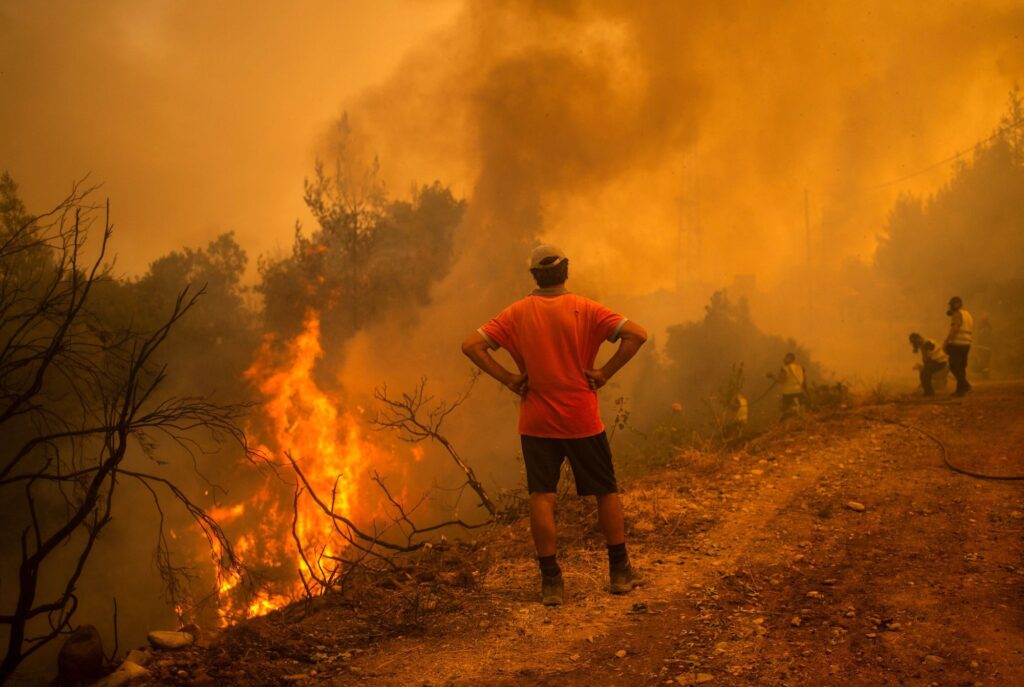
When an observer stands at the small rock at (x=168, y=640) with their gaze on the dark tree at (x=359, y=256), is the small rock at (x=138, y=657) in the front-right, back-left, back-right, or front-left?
back-left

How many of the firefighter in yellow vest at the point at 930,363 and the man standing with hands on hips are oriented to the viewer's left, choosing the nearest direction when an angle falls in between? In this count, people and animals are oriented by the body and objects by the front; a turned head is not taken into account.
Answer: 1

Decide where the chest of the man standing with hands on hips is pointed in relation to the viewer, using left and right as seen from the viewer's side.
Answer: facing away from the viewer

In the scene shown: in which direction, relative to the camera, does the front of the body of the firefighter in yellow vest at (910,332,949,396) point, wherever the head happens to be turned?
to the viewer's left

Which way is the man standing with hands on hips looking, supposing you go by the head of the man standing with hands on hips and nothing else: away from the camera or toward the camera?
away from the camera

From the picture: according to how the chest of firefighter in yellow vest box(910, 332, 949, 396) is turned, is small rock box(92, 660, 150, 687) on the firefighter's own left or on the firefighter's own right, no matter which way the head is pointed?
on the firefighter's own left

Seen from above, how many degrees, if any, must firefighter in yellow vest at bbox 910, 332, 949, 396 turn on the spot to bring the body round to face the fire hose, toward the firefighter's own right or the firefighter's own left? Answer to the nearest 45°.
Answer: approximately 90° to the firefighter's own left

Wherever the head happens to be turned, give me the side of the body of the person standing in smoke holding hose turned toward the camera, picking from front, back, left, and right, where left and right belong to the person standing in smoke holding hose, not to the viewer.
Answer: left

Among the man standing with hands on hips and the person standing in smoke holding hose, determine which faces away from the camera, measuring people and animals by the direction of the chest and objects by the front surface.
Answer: the man standing with hands on hips
